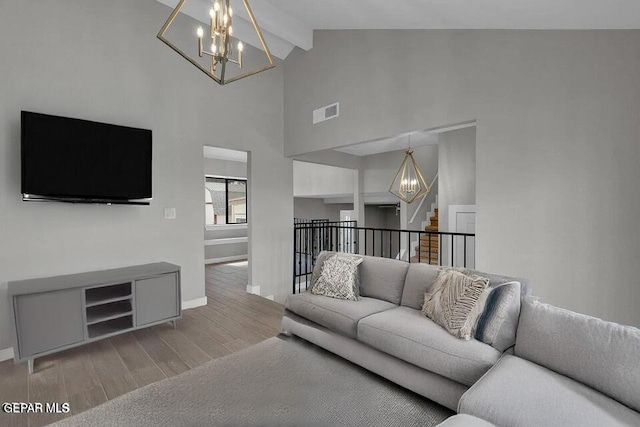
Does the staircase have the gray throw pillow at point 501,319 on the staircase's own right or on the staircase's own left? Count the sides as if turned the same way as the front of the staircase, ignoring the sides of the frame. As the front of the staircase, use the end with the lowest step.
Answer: on the staircase's own left

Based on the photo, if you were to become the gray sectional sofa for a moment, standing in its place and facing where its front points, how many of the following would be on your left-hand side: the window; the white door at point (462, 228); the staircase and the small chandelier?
0

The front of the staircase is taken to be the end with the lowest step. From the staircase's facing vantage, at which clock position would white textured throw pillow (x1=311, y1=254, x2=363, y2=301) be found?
The white textured throw pillow is roughly at 11 o'clock from the staircase.

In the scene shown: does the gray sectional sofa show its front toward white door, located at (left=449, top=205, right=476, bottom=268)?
no

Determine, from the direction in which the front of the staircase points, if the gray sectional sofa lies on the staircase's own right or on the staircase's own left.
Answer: on the staircase's own left

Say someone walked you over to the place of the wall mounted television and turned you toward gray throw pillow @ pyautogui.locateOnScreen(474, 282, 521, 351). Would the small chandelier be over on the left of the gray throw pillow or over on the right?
left

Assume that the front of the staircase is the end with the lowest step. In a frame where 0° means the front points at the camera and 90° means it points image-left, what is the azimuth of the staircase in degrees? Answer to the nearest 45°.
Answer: approximately 45°

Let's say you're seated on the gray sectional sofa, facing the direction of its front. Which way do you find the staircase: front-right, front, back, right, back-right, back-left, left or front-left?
back-right

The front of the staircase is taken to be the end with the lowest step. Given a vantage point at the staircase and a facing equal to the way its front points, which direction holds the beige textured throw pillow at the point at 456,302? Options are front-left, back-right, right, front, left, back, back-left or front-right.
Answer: front-left

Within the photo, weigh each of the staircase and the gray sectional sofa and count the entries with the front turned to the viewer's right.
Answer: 0

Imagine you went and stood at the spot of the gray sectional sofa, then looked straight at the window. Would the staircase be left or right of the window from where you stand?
right

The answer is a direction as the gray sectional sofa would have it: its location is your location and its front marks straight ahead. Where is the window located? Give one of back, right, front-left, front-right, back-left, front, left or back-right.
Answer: right

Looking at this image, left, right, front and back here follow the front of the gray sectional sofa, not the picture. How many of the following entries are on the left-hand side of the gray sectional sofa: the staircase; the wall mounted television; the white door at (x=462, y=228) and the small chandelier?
0

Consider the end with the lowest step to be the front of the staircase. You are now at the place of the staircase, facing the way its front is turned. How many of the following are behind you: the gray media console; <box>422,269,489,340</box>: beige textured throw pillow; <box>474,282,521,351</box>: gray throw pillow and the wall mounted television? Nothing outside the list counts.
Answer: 0

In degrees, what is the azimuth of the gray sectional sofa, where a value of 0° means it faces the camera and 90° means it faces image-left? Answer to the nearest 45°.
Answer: approximately 45°

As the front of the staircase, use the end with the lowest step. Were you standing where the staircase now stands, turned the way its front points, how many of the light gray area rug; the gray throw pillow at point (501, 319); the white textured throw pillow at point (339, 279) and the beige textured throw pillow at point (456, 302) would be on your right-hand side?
0

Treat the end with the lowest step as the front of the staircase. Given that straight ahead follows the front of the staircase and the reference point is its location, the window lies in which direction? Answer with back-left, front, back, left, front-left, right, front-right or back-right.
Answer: front-right

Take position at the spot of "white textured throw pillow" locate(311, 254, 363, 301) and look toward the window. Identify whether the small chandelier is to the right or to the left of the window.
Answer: right

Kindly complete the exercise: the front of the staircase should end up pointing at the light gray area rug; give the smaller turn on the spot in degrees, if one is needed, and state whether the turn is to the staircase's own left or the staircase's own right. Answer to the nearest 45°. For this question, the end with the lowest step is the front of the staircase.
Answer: approximately 45° to the staircase's own left

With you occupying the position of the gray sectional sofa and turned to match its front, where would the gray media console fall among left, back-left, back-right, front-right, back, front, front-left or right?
front-right

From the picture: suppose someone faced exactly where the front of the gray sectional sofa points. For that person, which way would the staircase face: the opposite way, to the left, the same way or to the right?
the same way
